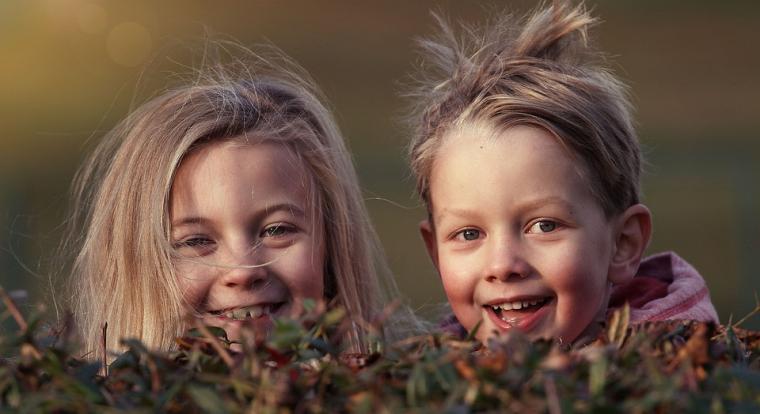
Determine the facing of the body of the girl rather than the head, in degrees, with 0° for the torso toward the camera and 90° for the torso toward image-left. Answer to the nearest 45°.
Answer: approximately 0°
